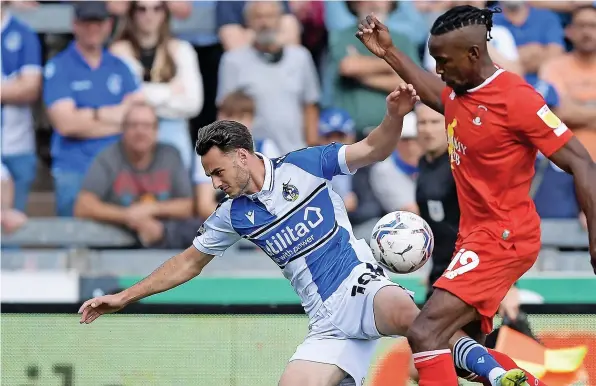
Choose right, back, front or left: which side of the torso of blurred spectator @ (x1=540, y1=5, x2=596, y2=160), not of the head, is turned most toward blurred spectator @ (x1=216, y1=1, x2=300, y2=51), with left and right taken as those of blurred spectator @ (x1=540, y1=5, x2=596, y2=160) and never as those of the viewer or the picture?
right

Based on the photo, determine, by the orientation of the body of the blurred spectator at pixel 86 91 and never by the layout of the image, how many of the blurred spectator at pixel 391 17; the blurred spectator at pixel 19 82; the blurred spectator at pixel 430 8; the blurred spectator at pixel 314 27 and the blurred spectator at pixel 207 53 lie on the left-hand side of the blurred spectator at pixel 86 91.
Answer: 4

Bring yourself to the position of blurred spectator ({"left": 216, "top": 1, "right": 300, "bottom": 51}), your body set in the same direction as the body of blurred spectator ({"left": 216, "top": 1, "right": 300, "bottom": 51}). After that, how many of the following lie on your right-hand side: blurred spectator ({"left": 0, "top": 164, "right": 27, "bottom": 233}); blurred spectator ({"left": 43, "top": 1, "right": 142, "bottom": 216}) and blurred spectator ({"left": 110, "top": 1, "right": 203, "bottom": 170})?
3

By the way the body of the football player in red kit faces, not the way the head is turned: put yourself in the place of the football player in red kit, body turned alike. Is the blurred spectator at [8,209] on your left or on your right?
on your right

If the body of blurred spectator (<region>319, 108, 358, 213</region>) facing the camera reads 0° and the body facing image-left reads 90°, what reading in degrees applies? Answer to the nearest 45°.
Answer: approximately 0°

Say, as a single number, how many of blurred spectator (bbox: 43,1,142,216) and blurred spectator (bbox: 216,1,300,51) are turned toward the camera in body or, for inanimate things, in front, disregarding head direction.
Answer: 2

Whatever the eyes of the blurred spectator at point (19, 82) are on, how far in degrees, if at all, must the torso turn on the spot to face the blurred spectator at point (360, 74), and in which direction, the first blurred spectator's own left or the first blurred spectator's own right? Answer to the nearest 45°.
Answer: approximately 90° to the first blurred spectator's own left

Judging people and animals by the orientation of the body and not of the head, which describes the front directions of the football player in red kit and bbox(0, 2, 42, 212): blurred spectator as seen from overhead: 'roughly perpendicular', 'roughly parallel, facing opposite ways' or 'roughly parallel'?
roughly perpendicular
